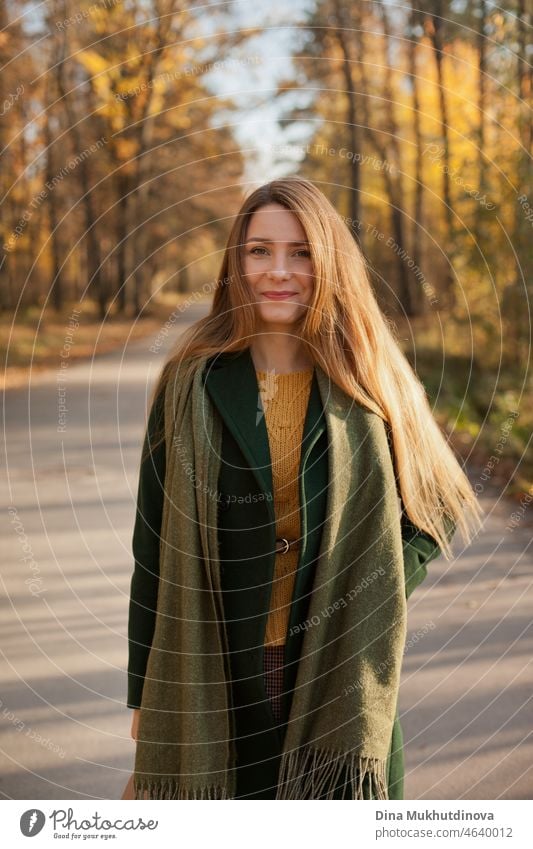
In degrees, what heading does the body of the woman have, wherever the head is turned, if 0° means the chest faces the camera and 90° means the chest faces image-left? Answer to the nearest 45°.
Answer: approximately 0°
